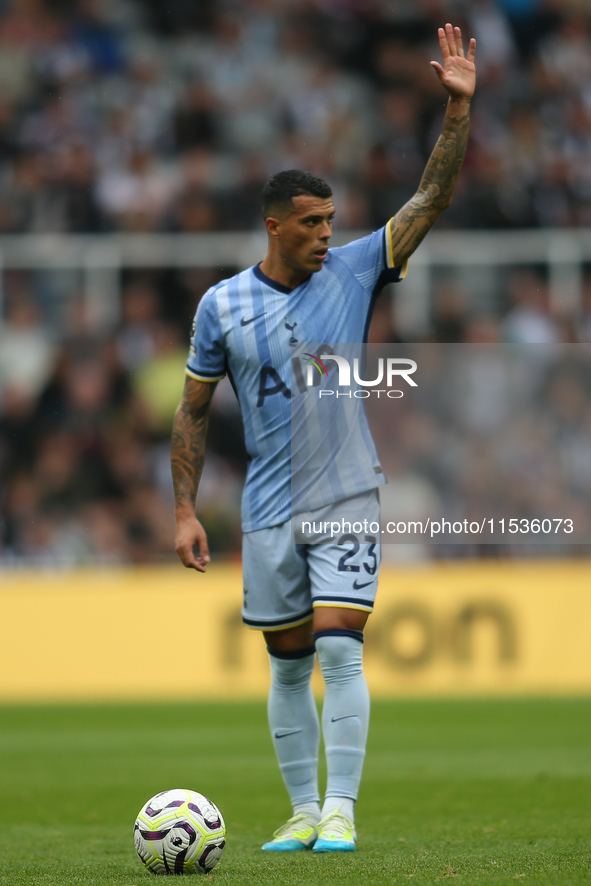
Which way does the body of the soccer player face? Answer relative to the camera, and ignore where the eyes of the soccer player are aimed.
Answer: toward the camera

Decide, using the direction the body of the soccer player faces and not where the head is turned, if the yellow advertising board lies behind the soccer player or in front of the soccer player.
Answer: behind

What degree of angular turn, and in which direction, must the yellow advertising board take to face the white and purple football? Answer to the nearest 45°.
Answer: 0° — it already faces it

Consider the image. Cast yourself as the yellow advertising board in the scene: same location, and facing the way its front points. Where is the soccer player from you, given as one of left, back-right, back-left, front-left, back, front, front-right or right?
front

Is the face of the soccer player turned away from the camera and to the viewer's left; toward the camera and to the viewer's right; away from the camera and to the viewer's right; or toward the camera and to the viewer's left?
toward the camera and to the viewer's right

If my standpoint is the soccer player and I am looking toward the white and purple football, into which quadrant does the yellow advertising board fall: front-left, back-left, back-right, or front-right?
back-right

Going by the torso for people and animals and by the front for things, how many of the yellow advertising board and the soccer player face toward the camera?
2

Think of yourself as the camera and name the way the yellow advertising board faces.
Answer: facing the viewer
